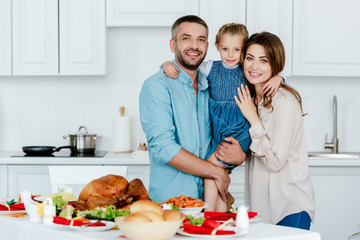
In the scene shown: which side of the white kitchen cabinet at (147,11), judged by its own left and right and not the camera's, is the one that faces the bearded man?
front

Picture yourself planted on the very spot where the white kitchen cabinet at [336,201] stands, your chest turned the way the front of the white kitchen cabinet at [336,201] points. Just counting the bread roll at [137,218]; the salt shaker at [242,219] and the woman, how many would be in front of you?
3

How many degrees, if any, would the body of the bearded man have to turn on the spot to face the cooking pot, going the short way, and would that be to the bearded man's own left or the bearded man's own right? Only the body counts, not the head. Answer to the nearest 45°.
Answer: approximately 180°

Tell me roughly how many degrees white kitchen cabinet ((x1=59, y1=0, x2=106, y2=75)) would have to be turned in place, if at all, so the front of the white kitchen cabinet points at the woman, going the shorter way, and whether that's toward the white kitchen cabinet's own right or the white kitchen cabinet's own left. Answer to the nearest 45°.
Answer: approximately 45° to the white kitchen cabinet's own left

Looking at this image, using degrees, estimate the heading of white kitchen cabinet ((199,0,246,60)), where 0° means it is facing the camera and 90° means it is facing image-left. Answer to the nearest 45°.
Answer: approximately 0°

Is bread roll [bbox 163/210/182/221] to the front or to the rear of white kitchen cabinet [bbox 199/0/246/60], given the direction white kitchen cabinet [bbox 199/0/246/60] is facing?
to the front

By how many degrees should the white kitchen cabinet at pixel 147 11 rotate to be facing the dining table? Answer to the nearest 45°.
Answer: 0° — it already faces it
